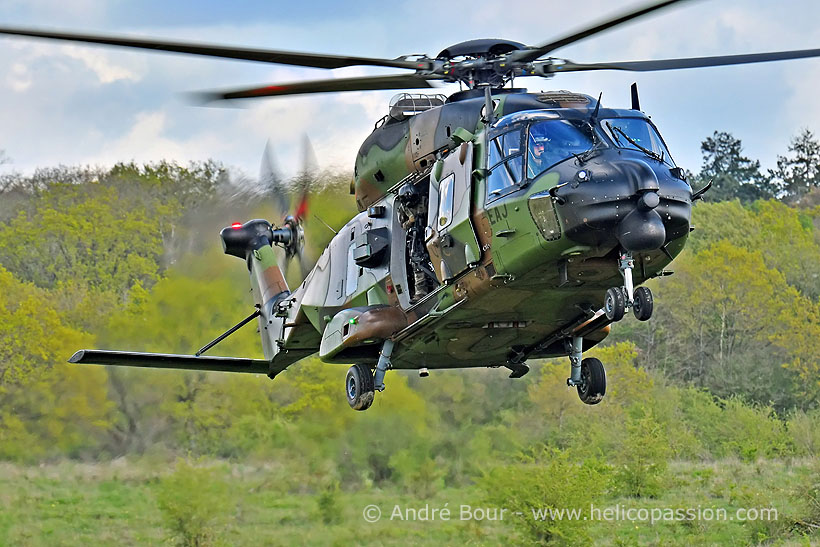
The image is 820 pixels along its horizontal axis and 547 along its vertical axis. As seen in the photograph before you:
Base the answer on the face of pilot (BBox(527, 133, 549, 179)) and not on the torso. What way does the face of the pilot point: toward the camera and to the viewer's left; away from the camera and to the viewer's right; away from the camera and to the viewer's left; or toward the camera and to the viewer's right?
toward the camera and to the viewer's right

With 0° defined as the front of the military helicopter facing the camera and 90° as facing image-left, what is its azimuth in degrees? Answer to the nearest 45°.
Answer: approximately 315°

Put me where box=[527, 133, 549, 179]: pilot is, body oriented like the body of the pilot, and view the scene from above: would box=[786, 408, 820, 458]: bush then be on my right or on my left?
on my left

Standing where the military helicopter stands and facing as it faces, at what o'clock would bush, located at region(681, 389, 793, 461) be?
The bush is roughly at 8 o'clock from the military helicopter.

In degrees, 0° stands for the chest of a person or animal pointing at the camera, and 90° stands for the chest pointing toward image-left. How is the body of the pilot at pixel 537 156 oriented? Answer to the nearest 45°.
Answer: approximately 315°

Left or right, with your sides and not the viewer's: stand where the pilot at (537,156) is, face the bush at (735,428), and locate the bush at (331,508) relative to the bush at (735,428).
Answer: left
